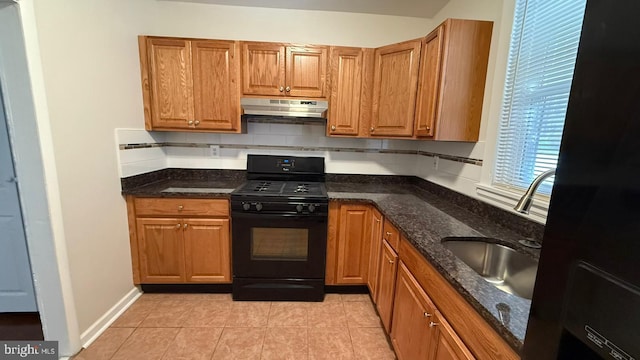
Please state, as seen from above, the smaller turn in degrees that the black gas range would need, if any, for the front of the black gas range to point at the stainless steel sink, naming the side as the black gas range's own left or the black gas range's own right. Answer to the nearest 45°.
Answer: approximately 45° to the black gas range's own left

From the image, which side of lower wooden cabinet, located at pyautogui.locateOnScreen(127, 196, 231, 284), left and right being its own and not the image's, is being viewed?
front

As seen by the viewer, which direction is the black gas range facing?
toward the camera

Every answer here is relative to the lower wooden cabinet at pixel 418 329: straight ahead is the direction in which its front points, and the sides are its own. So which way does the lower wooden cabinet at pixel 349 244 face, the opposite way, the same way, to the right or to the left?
to the left

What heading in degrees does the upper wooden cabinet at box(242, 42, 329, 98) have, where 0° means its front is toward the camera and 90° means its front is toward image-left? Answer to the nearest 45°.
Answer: approximately 0°

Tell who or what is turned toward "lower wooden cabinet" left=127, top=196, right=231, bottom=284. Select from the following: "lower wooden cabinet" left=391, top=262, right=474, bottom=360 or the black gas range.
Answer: "lower wooden cabinet" left=391, top=262, right=474, bottom=360

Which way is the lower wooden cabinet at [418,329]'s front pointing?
to the viewer's left

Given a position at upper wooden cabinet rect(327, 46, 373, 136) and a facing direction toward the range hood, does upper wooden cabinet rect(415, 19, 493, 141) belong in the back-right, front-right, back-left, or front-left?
back-left

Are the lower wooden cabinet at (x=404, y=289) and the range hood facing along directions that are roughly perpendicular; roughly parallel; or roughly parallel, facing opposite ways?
roughly perpendicular

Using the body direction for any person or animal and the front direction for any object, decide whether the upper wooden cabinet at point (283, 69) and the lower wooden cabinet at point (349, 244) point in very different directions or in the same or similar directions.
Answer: same or similar directions

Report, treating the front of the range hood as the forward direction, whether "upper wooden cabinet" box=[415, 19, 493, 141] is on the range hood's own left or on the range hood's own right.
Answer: on the range hood's own left

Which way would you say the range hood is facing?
toward the camera

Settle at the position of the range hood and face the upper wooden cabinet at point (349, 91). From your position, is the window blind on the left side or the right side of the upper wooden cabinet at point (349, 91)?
right

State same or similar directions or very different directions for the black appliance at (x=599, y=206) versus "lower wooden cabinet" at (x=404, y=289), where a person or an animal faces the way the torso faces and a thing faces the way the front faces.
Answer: same or similar directions

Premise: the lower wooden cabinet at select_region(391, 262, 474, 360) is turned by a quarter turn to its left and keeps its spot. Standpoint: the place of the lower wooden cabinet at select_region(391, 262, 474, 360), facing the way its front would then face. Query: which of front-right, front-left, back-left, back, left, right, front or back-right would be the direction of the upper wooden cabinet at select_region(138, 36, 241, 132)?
right

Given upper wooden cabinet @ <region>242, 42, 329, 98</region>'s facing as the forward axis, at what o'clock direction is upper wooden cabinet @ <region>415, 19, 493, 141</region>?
upper wooden cabinet @ <region>415, 19, 493, 141</region> is roughly at 10 o'clock from upper wooden cabinet @ <region>242, 42, 329, 98</region>.

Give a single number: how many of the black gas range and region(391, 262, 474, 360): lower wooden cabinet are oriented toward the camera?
1

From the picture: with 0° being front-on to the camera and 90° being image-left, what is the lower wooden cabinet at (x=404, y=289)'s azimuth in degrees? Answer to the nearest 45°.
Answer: approximately 45°

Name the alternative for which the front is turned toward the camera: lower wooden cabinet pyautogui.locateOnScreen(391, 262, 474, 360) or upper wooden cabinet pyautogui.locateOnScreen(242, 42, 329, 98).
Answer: the upper wooden cabinet
